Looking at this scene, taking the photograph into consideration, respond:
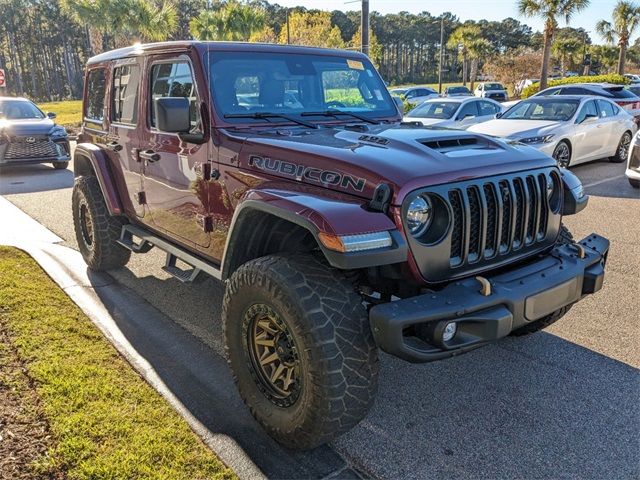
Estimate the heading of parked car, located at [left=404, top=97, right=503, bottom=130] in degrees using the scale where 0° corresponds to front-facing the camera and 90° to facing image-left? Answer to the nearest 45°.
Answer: approximately 45°

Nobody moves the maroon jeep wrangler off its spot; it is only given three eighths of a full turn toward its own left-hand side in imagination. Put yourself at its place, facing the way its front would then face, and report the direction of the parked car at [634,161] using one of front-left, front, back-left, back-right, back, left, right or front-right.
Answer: front-right

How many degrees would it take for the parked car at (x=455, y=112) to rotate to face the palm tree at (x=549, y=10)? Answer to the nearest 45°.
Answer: approximately 135° to its right

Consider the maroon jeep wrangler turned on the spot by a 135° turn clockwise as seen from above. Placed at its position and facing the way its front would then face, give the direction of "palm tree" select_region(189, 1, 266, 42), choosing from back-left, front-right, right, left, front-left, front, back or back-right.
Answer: right

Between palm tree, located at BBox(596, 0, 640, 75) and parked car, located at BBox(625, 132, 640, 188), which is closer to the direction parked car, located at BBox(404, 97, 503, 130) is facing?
the parked car

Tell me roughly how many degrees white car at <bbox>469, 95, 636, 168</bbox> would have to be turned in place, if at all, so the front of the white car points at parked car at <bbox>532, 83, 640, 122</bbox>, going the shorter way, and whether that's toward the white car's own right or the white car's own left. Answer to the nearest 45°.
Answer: approximately 135° to the white car's own right

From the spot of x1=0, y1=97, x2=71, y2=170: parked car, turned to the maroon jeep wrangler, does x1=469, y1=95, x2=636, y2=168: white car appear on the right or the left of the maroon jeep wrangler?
left

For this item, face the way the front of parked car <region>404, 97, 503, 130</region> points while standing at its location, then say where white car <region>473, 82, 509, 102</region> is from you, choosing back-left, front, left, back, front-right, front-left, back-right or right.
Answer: back-right

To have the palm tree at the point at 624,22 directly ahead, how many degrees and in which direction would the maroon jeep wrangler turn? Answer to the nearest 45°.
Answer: approximately 90° to its left

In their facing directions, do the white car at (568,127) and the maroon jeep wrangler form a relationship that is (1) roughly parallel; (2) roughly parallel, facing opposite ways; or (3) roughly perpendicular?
roughly perpendicular

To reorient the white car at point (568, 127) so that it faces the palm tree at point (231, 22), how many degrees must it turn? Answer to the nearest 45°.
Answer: approximately 90° to its right

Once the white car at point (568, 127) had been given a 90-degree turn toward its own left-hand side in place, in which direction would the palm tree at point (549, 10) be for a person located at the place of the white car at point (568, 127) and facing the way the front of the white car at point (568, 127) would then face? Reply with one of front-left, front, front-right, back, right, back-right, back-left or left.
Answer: back-left

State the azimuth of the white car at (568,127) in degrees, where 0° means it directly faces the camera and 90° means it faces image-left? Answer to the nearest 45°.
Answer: approximately 45°

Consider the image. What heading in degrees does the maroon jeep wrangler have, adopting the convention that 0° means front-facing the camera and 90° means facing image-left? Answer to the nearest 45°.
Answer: approximately 315°
